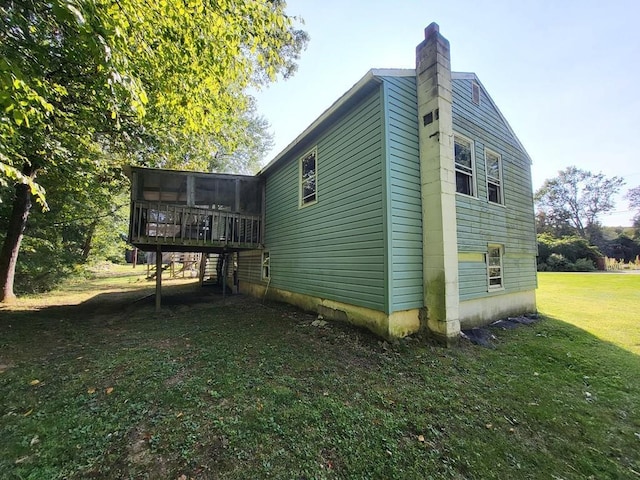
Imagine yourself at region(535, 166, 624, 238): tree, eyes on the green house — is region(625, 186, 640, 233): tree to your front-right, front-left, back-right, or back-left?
back-left
